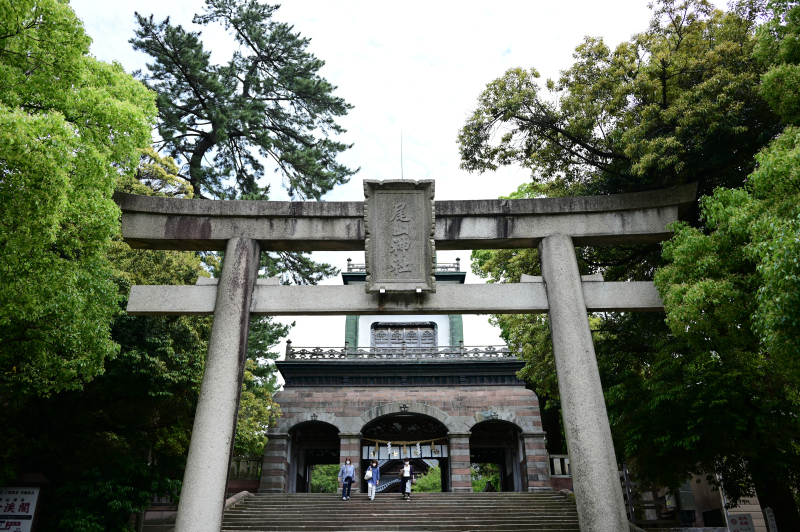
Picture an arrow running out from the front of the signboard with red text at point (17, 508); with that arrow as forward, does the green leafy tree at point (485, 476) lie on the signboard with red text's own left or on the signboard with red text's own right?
on the signboard with red text's own left

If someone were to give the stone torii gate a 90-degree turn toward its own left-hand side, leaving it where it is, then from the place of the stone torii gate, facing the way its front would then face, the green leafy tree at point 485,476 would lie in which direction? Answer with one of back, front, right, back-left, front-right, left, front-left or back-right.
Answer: left

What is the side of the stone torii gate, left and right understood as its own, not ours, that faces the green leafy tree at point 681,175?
left

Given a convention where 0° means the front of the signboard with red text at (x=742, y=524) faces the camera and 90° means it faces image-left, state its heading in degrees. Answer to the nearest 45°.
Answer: approximately 0°

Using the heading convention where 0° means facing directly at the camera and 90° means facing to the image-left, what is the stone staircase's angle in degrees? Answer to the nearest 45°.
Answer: approximately 0°

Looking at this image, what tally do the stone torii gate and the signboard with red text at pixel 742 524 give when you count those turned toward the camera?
2

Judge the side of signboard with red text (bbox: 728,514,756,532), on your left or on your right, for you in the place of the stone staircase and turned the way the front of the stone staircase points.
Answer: on your left
